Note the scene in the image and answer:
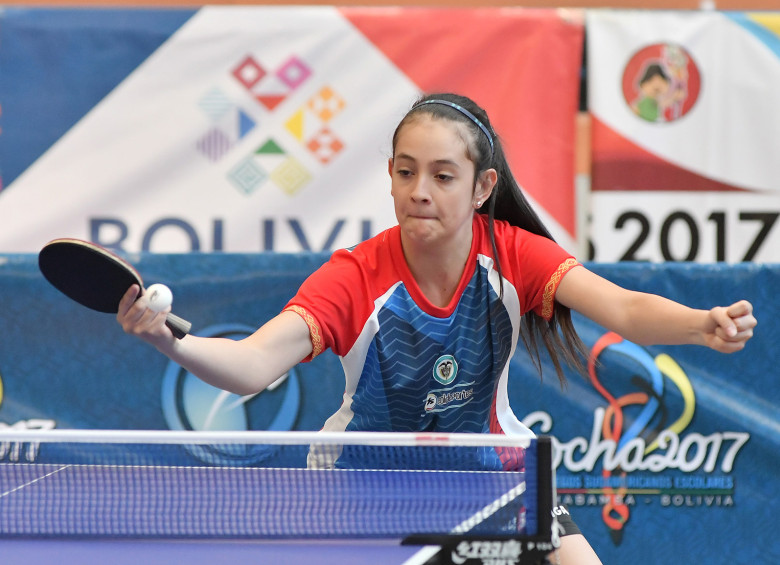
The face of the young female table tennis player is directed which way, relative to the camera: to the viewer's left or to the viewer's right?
to the viewer's left

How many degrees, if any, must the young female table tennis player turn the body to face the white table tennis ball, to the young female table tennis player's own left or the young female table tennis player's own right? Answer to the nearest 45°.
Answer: approximately 45° to the young female table tennis player's own right

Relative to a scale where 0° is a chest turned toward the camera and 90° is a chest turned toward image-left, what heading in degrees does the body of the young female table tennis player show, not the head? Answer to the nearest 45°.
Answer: approximately 0°
